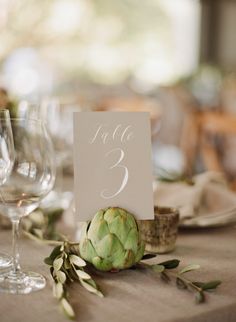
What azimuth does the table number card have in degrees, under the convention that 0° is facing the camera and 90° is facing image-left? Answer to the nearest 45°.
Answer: approximately 0°
